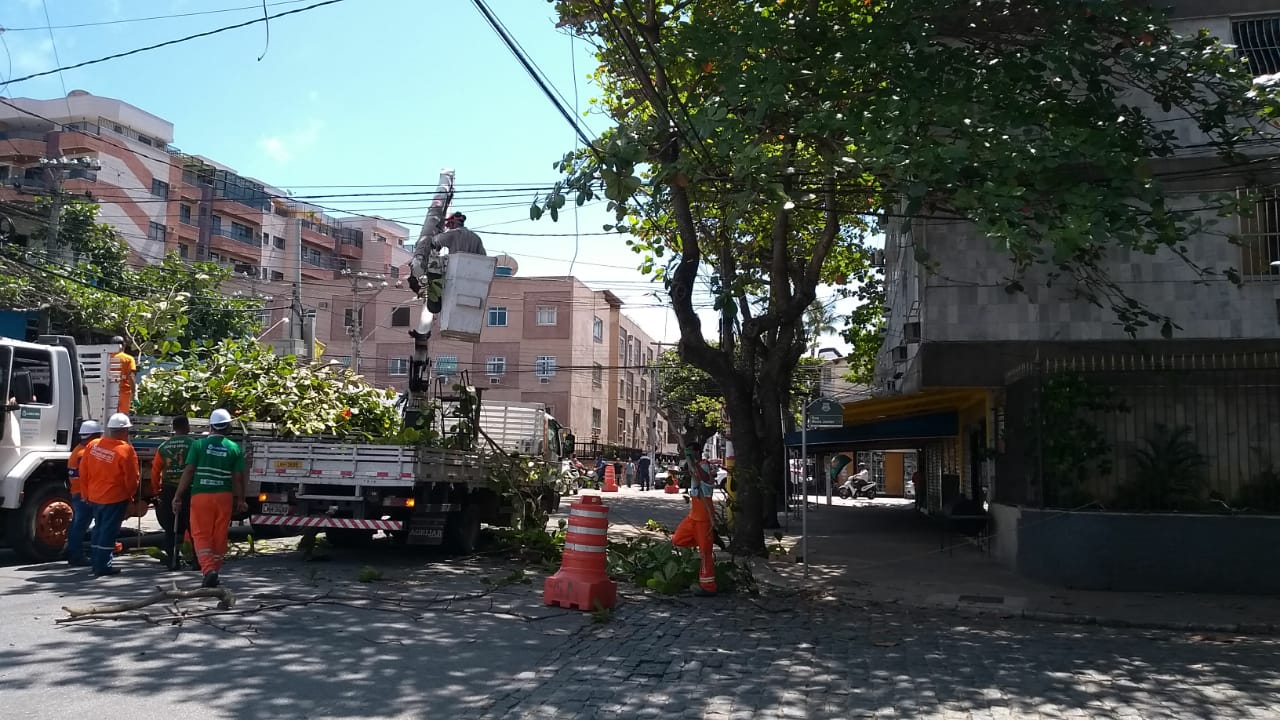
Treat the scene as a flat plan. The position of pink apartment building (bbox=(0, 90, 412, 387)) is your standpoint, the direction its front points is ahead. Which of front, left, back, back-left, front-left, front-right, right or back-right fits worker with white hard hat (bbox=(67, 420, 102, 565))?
front-right

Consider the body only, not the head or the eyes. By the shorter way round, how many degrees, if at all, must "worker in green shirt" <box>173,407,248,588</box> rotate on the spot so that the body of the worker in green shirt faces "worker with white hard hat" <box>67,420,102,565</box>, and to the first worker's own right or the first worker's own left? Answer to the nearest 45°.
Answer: approximately 45° to the first worker's own left

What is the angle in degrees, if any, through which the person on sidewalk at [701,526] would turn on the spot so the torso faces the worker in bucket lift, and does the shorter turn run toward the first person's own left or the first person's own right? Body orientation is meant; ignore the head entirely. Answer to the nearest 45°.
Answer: approximately 45° to the first person's own right

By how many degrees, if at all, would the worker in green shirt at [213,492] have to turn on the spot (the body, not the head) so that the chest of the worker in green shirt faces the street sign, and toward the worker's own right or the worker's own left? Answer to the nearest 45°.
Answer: approximately 90° to the worker's own right

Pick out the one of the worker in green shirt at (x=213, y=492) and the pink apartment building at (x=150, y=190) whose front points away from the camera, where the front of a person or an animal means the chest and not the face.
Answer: the worker in green shirt

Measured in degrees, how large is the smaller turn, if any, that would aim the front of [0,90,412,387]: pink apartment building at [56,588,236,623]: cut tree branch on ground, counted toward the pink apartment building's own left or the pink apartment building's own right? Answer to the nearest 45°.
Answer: approximately 45° to the pink apartment building's own right

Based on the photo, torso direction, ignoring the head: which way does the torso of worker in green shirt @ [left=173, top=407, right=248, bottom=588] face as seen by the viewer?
away from the camera

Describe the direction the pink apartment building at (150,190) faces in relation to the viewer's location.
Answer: facing the viewer and to the right of the viewer

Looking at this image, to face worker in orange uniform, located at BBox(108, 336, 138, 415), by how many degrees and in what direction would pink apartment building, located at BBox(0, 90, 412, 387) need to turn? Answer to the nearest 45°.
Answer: approximately 45° to its right

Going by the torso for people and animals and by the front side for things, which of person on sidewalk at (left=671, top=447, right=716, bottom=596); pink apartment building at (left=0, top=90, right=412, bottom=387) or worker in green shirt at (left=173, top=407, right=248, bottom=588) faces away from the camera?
the worker in green shirt

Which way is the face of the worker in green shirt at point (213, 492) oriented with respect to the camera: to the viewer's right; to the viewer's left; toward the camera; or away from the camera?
away from the camera

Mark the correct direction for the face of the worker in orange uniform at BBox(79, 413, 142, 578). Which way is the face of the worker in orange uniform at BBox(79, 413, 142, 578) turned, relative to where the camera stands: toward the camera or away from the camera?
away from the camera
